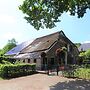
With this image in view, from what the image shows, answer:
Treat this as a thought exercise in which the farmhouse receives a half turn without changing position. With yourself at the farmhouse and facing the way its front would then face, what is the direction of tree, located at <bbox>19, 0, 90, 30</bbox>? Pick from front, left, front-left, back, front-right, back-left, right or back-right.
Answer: back-left
